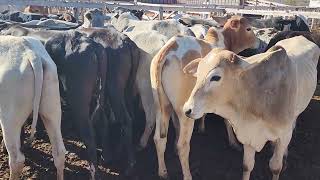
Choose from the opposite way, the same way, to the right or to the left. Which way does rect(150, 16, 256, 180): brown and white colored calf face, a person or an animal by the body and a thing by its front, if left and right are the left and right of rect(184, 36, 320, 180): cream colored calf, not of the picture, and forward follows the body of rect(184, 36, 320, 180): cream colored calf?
the opposite way

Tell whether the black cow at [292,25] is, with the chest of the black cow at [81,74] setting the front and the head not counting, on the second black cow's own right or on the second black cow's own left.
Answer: on the second black cow's own right

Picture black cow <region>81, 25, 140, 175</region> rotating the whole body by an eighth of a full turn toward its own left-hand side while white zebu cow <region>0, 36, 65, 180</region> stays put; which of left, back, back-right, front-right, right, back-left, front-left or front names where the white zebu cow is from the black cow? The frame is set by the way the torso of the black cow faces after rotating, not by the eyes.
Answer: front-left

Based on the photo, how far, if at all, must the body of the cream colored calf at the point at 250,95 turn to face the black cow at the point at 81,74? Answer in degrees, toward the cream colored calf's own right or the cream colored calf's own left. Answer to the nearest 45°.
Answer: approximately 45° to the cream colored calf's own right

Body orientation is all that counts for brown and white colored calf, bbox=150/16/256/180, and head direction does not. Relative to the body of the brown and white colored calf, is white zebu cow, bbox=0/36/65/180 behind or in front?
behind

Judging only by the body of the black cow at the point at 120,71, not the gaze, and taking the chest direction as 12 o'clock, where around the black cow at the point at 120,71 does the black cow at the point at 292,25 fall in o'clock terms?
the black cow at the point at 292,25 is roughly at 3 o'clock from the black cow at the point at 120,71.

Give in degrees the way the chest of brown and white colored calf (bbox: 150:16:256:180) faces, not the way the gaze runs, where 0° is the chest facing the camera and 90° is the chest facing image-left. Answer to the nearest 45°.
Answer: approximately 225°

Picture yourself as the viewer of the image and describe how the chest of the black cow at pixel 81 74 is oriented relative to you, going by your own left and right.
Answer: facing away from the viewer and to the left of the viewer
